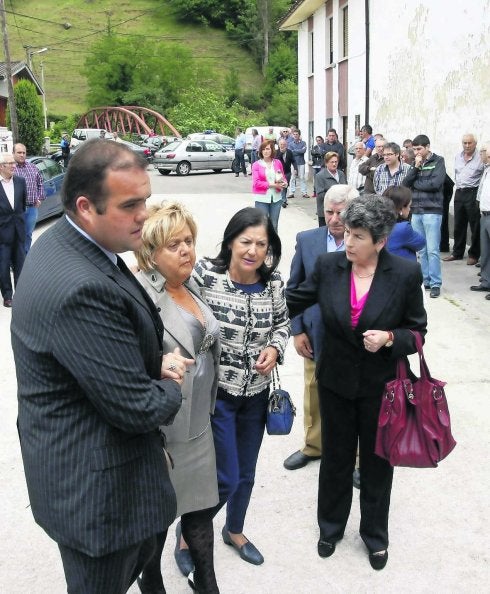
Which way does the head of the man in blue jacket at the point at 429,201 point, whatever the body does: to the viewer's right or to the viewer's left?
to the viewer's left

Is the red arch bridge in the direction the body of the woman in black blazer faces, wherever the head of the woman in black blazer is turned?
no

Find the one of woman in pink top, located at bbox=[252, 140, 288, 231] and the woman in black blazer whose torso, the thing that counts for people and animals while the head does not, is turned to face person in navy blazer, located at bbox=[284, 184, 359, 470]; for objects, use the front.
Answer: the woman in pink top

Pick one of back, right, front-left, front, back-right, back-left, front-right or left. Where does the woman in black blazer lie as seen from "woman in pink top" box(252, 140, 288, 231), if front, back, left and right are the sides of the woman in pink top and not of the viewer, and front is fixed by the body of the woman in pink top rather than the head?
front

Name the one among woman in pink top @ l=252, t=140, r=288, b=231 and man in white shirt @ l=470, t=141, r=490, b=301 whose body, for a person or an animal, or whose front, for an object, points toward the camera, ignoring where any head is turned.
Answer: the woman in pink top

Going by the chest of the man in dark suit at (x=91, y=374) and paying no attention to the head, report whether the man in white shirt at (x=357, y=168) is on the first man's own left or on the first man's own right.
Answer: on the first man's own left

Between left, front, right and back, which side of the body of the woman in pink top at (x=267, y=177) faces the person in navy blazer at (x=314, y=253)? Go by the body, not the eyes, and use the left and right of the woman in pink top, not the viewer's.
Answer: front

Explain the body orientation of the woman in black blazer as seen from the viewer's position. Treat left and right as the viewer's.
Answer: facing the viewer

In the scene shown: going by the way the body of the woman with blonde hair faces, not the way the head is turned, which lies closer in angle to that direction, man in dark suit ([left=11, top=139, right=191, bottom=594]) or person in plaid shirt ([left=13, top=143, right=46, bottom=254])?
the man in dark suit

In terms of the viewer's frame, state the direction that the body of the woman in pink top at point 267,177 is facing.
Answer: toward the camera

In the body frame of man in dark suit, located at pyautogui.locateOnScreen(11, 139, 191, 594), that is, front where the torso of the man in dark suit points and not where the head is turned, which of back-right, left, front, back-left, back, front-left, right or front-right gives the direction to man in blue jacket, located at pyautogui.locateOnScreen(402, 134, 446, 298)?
front-left

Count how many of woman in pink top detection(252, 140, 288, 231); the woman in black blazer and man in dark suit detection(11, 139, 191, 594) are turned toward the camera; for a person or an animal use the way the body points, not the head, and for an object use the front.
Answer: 2

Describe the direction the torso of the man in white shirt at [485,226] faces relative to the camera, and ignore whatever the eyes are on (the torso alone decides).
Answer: to the viewer's left

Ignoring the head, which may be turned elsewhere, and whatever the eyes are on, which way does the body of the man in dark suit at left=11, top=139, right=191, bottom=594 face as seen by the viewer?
to the viewer's right

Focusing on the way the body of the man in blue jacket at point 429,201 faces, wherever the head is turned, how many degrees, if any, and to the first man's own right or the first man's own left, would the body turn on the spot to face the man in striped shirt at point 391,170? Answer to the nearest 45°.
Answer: approximately 90° to the first man's own right

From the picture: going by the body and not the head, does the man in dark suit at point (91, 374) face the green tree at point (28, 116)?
no

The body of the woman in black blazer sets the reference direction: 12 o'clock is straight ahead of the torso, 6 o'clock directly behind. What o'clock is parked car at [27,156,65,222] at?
The parked car is roughly at 5 o'clock from the woman in black blazer.

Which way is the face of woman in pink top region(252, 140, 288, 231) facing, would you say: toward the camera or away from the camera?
toward the camera
